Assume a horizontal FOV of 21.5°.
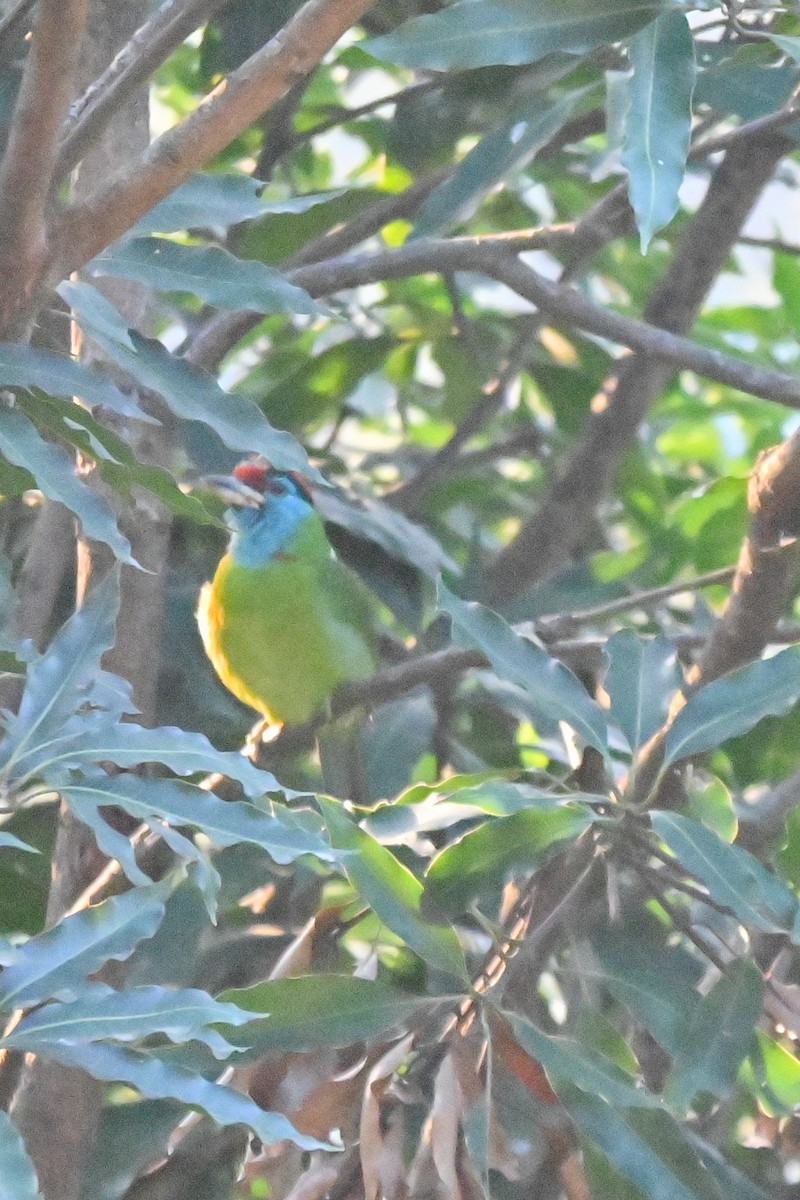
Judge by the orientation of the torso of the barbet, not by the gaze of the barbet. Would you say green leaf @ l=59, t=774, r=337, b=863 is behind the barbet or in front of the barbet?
in front

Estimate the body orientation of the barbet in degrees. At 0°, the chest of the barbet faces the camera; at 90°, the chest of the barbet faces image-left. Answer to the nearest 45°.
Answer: approximately 45°

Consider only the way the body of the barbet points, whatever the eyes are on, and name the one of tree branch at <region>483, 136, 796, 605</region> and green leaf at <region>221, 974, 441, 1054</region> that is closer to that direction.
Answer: the green leaf
